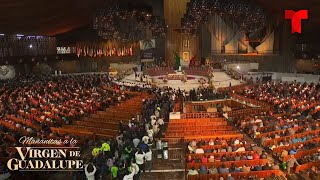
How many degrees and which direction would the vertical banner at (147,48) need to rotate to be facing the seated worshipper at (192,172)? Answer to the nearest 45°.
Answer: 0° — it already faces them

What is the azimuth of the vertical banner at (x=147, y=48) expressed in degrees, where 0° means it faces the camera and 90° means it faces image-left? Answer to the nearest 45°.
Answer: approximately 0°

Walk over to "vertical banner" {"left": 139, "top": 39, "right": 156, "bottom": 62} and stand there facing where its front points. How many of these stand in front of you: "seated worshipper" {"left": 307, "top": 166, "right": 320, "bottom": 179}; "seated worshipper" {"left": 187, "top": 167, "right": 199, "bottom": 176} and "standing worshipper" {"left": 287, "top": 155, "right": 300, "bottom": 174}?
3

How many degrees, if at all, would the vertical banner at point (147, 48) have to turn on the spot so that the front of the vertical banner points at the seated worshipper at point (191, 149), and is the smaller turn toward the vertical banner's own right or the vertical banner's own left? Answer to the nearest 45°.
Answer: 0° — it already faces them

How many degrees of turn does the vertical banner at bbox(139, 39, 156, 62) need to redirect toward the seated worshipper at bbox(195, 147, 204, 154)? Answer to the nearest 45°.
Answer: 0° — it already faces them

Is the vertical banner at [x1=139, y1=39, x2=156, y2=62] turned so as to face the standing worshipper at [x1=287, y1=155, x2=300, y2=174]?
yes
